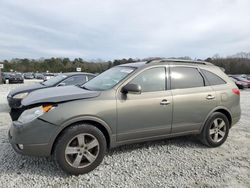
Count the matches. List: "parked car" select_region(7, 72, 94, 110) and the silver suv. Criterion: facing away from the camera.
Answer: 0

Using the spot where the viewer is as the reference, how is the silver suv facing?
facing the viewer and to the left of the viewer

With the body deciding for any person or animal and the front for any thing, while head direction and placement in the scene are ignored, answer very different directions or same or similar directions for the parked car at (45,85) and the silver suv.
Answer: same or similar directions

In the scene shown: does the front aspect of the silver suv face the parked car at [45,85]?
no

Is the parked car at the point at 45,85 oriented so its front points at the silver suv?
no

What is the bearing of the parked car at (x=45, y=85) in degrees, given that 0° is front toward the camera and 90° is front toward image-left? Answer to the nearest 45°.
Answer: approximately 45°
